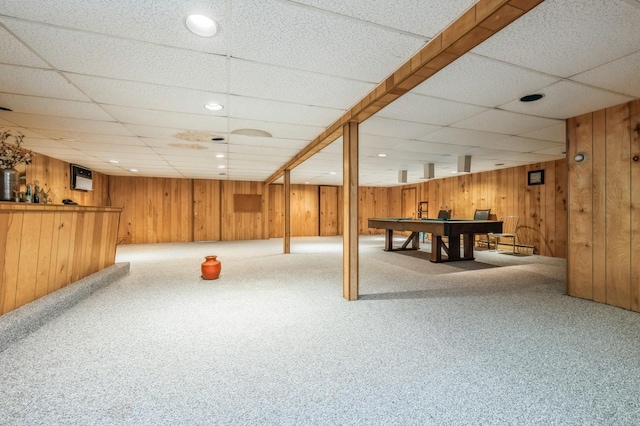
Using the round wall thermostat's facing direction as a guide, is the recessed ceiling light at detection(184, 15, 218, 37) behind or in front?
in front

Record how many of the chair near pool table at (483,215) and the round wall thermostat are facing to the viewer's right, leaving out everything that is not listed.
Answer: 0

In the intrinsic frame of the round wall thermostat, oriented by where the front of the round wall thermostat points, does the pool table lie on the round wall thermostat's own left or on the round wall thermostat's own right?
on the round wall thermostat's own right

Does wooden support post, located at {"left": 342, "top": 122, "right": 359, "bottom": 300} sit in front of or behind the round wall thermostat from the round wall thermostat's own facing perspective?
in front

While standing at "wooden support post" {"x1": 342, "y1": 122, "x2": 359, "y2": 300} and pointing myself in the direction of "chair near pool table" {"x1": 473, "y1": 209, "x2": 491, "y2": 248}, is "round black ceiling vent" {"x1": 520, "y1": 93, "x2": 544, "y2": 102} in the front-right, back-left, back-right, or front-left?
front-right

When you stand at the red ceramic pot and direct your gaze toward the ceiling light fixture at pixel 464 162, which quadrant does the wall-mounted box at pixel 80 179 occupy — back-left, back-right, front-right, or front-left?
back-left

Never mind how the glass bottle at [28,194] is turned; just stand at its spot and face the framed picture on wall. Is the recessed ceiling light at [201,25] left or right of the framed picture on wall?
right

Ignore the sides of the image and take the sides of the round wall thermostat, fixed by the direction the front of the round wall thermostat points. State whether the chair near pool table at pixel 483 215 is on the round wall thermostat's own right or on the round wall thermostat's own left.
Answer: on the round wall thermostat's own right

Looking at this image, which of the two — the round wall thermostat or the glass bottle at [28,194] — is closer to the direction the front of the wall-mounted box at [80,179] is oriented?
the round wall thermostat

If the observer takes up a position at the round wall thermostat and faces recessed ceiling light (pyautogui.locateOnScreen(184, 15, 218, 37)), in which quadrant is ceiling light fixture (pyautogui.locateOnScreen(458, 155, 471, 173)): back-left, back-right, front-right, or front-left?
back-right
